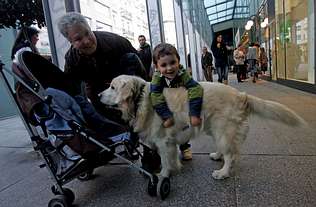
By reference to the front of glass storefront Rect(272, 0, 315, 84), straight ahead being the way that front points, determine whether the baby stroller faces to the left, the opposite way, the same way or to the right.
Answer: the opposite way

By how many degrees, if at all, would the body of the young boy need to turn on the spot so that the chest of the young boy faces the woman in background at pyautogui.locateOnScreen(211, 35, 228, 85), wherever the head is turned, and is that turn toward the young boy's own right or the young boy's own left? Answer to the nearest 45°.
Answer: approximately 180°

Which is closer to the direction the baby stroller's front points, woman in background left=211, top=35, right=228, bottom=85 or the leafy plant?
the woman in background

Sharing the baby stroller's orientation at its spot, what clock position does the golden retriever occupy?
The golden retriever is roughly at 12 o'clock from the baby stroller.

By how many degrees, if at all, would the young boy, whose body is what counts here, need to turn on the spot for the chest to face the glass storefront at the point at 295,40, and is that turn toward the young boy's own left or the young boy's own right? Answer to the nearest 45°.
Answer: approximately 135° to the young boy's own left

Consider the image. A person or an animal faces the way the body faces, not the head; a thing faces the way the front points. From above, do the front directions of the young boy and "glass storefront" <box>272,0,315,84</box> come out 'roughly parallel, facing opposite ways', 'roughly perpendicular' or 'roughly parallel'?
roughly perpendicular

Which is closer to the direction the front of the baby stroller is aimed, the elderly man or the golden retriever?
the golden retriever

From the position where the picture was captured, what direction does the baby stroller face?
facing to the right of the viewer

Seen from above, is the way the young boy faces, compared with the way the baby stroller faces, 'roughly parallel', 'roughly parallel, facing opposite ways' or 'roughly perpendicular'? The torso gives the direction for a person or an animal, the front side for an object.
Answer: roughly perpendicular

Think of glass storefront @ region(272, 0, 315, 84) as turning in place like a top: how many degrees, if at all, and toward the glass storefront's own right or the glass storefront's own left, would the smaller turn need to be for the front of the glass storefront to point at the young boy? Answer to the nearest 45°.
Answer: approximately 45° to the glass storefront's own left

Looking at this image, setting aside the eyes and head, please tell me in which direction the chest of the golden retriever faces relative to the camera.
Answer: to the viewer's left

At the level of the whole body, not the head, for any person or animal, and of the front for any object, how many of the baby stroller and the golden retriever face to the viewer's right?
1

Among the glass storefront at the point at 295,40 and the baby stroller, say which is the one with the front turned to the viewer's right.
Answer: the baby stroller

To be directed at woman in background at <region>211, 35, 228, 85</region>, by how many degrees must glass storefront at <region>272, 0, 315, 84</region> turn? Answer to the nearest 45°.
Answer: approximately 45° to its right
